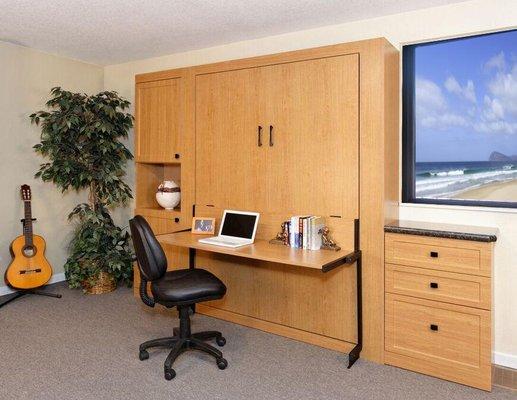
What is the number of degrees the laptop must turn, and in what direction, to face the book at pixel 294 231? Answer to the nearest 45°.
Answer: approximately 90° to its left

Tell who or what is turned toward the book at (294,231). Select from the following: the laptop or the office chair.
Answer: the office chair

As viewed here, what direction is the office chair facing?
to the viewer's right

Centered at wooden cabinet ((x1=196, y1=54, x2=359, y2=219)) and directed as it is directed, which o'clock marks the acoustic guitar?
The acoustic guitar is roughly at 2 o'clock from the wooden cabinet.

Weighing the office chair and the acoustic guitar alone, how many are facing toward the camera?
1

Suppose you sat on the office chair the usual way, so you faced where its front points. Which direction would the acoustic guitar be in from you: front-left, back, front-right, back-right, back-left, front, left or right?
back-left

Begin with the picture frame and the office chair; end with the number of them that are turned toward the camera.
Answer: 1

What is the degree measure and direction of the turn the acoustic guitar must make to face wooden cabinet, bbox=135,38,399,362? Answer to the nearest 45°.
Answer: approximately 45° to its left

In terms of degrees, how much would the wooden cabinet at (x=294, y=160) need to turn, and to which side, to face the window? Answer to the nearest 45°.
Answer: approximately 135° to its left

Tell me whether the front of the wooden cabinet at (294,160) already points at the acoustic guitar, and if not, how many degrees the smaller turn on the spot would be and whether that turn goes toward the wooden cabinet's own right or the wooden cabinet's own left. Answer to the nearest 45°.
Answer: approximately 45° to the wooden cabinet's own right

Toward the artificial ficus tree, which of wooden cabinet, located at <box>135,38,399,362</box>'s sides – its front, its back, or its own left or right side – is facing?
right
